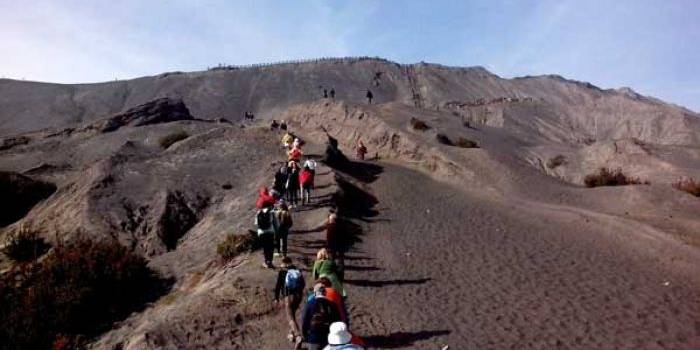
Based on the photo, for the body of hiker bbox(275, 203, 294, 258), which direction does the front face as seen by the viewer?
away from the camera

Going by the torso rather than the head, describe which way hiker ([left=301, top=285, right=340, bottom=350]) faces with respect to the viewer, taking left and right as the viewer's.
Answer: facing away from the viewer

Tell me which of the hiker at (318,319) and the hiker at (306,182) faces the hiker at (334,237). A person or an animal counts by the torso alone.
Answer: the hiker at (318,319)

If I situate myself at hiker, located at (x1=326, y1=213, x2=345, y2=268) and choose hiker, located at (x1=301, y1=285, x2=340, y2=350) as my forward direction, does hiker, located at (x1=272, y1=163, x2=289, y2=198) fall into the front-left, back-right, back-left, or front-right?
back-right

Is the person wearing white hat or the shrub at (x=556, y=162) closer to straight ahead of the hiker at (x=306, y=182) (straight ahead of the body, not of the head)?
the shrub

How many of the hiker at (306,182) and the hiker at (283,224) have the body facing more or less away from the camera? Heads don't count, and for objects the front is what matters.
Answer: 2

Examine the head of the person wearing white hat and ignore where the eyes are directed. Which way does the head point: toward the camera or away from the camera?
away from the camera

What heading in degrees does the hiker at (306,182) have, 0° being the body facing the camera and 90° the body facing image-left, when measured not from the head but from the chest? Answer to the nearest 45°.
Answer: approximately 180°

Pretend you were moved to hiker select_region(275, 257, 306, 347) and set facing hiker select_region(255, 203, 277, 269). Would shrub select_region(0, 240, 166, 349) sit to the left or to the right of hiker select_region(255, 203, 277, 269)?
left

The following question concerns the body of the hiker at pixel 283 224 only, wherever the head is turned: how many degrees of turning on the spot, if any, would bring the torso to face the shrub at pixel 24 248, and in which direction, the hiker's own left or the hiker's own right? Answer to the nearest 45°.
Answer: approximately 45° to the hiker's own left
